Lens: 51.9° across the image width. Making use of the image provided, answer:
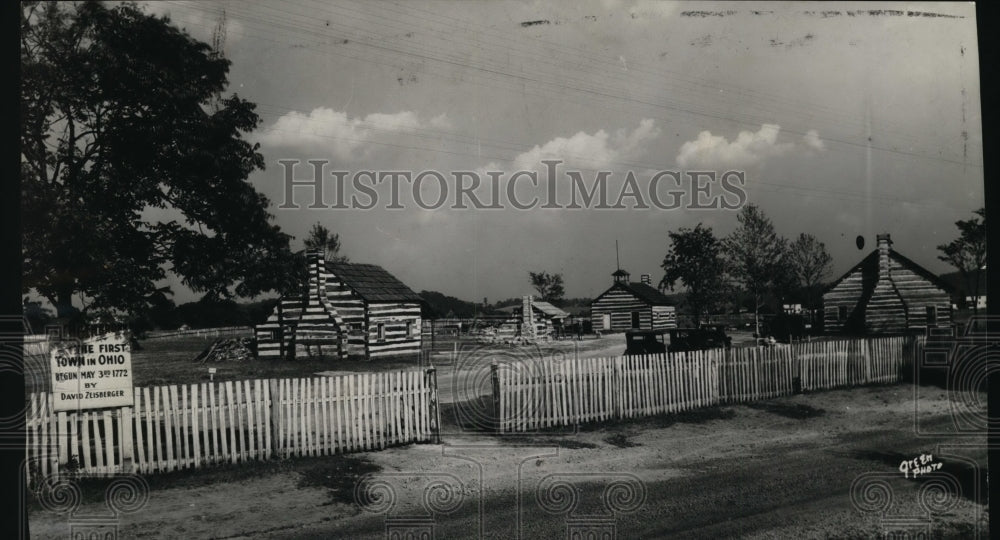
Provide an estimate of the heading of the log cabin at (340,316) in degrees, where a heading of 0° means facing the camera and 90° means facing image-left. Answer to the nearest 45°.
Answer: approximately 315°

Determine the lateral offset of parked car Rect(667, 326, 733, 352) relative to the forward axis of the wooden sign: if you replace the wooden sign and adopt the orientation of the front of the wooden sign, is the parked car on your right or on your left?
on your left

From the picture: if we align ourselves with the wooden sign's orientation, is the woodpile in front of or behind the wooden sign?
behind

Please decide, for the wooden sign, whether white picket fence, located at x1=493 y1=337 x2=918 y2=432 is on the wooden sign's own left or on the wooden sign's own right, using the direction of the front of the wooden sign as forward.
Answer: on the wooden sign's own left

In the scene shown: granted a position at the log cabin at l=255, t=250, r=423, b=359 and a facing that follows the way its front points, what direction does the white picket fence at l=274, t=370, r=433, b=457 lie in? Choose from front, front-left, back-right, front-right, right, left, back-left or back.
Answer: front-right

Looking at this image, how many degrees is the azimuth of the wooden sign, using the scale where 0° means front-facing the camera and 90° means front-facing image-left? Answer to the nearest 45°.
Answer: approximately 0°
